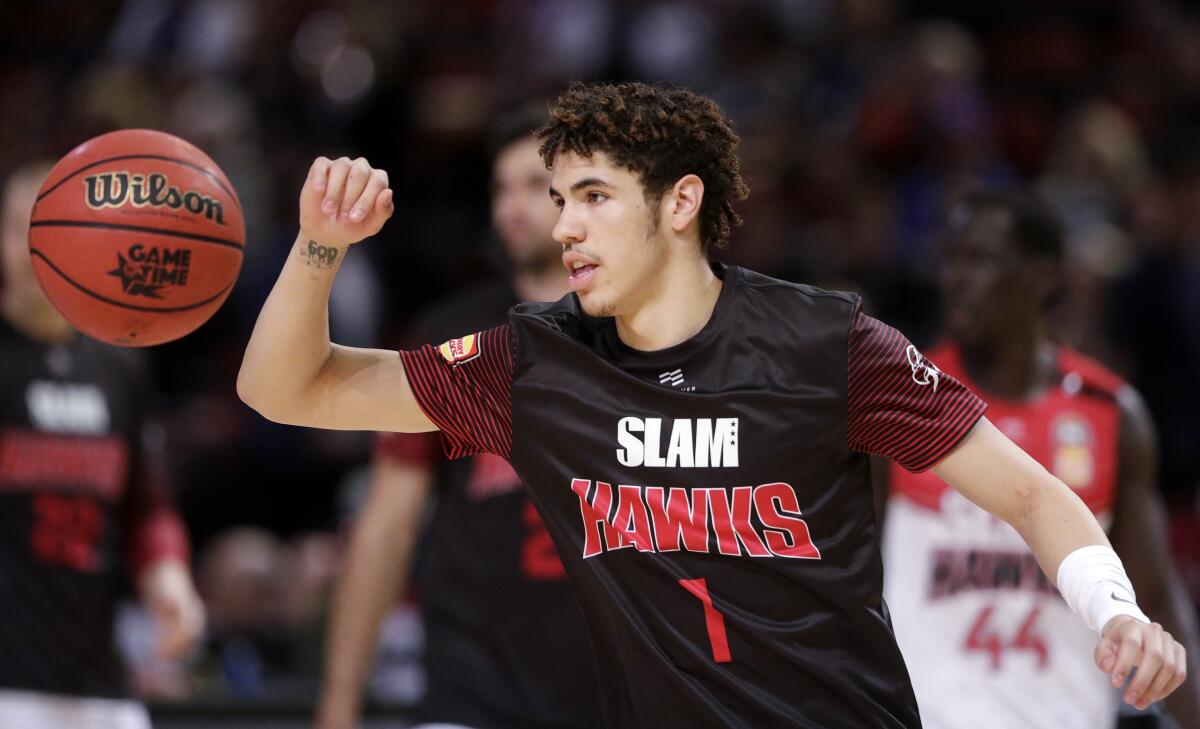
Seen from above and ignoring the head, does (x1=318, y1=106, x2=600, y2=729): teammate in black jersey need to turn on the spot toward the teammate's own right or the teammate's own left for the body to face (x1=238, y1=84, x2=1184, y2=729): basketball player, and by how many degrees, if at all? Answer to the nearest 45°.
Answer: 0° — they already face them

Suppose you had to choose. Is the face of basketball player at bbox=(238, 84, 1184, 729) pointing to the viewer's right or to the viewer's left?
to the viewer's left

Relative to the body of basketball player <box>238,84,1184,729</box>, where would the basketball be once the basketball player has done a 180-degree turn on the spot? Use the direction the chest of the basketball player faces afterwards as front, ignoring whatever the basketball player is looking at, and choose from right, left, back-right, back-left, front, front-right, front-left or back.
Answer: left

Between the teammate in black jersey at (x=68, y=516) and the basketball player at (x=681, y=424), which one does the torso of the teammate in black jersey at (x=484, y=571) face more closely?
the basketball player

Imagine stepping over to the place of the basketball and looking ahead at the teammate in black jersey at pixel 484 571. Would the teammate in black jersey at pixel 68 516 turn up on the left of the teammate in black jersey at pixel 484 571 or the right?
left

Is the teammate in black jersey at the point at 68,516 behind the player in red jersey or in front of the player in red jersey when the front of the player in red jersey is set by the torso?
in front

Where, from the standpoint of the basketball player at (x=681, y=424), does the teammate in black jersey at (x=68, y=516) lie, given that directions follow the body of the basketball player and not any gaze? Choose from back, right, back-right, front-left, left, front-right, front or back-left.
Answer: back-right

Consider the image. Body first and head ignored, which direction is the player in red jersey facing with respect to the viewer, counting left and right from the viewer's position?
facing the viewer and to the left of the viewer

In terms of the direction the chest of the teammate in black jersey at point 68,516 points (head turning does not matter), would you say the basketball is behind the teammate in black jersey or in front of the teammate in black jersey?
in front

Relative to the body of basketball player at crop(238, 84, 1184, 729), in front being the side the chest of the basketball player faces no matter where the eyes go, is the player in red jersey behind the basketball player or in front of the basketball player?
behind

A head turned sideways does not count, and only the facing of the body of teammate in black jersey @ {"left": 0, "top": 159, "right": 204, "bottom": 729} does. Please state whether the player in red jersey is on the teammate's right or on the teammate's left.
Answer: on the teammate's left
